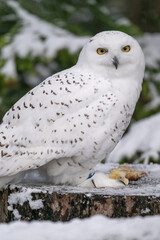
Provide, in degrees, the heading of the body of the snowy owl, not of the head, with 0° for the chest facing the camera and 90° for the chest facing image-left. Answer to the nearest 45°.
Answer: approximately 270°
